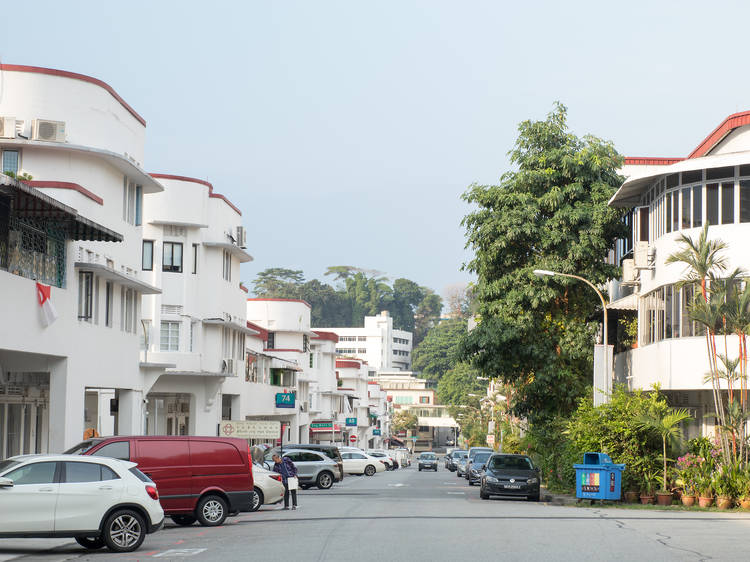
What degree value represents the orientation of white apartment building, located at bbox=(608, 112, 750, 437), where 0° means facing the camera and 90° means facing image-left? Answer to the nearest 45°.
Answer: approximately 45°

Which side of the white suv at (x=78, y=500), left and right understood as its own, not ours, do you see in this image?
left

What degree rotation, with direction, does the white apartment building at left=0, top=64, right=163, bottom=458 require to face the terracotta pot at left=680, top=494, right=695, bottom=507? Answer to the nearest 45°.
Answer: approximately 45° to its left

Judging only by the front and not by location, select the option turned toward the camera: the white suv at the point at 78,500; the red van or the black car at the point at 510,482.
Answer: the black car

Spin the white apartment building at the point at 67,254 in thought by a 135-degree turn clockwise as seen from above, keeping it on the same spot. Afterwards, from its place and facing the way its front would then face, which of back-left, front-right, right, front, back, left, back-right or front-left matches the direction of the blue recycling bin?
back

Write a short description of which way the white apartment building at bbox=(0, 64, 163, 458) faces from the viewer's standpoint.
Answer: facing the viewer and to the right of the viewer

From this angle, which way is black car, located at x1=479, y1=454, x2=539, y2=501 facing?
toward the camera

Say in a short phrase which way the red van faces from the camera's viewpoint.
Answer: facing to the left of the viewer

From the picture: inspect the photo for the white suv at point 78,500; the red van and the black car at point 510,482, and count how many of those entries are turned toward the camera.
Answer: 1

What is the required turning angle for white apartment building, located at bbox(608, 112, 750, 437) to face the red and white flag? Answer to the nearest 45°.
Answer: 0° — it already faces it

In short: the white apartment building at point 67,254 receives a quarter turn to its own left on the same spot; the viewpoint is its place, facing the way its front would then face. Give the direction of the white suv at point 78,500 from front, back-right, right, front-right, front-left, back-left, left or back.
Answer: back-right
